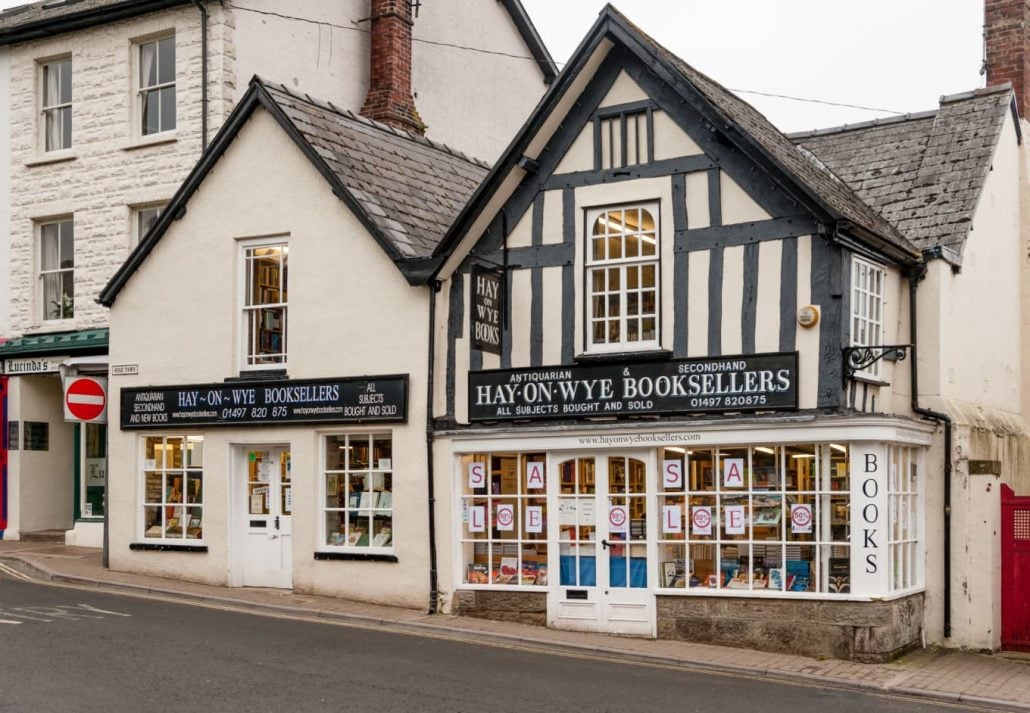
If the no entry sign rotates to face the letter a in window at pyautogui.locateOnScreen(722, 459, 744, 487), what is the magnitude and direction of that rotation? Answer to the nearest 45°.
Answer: approximately 45° to its left

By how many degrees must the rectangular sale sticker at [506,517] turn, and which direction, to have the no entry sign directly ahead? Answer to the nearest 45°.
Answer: approximately 135° to its right

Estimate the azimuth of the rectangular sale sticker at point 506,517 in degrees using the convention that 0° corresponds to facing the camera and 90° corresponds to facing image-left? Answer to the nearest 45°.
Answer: approximately 0°

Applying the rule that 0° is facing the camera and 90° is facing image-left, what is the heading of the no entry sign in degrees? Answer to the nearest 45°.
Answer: approximately 0°

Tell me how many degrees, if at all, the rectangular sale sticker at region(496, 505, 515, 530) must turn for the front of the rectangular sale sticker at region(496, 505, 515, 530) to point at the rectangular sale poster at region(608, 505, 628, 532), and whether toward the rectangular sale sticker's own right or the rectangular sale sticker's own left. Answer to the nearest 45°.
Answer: approximately 45° to the rectangular sale sticker's own left
